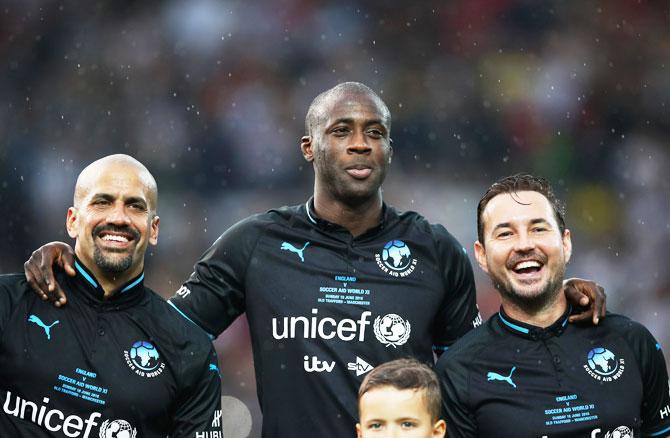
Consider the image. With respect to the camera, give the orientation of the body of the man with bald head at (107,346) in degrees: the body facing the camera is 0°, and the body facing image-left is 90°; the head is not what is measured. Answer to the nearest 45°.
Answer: approximately 0°

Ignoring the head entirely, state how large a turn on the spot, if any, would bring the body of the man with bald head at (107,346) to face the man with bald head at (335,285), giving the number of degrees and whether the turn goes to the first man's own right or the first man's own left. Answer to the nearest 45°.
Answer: approximately 90° to the first man's own left

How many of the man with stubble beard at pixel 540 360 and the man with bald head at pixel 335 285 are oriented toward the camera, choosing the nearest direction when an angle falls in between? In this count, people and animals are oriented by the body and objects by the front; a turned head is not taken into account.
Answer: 2

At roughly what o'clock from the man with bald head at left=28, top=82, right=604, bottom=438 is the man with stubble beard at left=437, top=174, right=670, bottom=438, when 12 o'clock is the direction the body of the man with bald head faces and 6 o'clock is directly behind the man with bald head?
The man with stubble beard is roughly at 10 o'clock from the man with bald head.

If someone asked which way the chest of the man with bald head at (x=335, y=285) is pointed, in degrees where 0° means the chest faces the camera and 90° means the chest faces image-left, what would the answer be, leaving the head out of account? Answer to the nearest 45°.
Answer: approximately 0°

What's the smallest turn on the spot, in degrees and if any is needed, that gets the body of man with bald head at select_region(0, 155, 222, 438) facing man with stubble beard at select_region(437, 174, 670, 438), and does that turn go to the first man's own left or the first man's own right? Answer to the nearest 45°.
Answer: approximately 90° to the first man's own left
